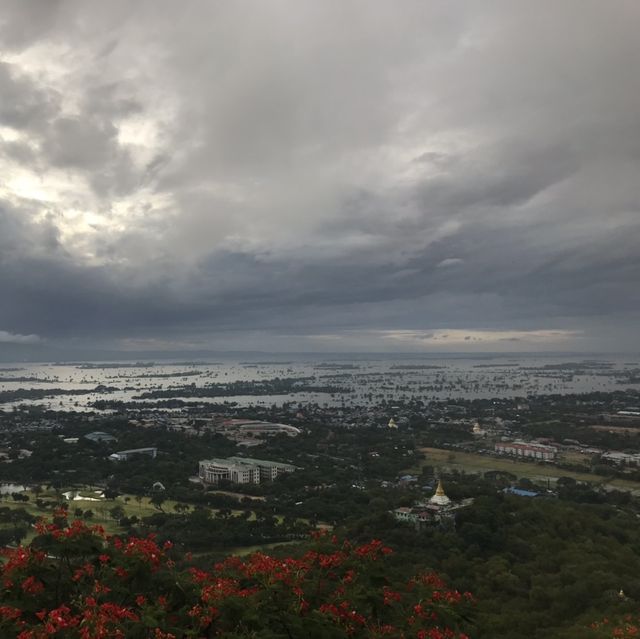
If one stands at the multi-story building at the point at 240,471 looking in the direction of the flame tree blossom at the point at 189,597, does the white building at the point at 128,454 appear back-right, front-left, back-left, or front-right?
back-right

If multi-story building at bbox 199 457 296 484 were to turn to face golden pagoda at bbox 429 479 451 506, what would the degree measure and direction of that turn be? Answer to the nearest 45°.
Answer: approximately 90° to its left

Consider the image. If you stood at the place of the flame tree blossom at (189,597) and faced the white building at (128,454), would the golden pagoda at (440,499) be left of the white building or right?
right

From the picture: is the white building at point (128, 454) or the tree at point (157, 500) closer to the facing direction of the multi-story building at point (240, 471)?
the tree

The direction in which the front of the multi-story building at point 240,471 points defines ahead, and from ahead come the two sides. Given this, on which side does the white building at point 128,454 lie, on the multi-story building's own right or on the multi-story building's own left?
on the multi-story building's own right

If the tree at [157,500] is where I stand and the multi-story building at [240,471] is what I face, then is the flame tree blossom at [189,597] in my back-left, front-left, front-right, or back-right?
back-right

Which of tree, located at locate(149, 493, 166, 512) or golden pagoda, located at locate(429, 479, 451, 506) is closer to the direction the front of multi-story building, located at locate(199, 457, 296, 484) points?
the tree

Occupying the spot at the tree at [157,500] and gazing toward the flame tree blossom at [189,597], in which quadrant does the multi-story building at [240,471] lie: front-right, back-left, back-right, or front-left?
back-left

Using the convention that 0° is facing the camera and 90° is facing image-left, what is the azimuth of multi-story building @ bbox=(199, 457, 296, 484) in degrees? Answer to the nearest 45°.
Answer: approximately 45°
